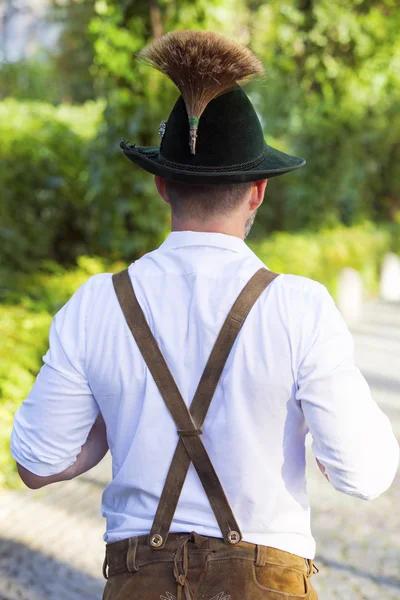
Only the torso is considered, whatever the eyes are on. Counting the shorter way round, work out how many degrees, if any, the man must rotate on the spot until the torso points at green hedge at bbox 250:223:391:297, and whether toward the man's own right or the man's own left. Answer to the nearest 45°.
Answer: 0° — they already face it

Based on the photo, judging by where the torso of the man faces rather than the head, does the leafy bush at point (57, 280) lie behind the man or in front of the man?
in front

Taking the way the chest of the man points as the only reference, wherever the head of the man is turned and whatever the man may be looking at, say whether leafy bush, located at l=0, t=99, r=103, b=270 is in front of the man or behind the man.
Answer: in front

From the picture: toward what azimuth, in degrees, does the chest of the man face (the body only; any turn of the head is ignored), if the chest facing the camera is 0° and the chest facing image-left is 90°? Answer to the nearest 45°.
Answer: approximately 180°
